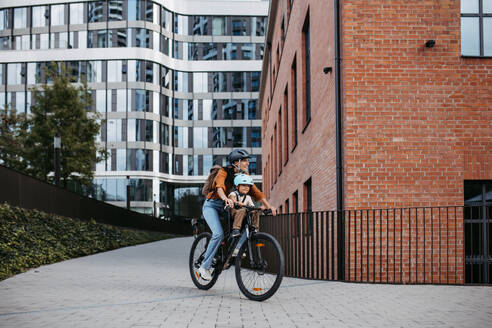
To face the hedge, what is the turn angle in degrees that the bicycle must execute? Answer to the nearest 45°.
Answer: approximately 180°

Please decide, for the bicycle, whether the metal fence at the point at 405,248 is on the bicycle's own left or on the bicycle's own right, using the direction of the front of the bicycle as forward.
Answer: on the bicycle's own left

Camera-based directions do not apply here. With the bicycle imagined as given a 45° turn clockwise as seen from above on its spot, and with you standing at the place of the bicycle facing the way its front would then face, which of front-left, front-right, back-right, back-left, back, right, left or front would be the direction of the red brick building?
back-left

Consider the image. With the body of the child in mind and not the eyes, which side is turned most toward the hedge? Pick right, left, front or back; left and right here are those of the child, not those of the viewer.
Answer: back

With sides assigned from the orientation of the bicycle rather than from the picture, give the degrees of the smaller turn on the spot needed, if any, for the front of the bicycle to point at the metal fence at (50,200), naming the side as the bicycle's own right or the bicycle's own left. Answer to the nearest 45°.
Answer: approximately 180°

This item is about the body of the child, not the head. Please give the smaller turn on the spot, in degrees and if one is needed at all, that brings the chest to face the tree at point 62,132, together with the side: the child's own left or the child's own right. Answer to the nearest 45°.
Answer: approximately 135° to the child's own left

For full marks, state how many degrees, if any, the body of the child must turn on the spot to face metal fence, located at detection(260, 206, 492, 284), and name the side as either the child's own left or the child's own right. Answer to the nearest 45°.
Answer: approximately 90° to the child's own left

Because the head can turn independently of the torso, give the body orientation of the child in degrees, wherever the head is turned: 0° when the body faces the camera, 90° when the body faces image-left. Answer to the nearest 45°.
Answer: approximately 315°

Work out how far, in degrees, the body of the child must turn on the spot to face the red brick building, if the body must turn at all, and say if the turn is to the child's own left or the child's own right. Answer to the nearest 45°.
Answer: approximately 90° to the child's own left

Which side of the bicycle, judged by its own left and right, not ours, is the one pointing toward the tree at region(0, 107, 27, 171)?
back
